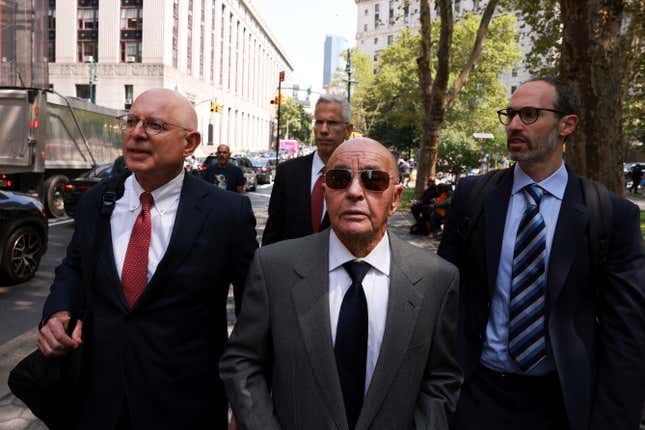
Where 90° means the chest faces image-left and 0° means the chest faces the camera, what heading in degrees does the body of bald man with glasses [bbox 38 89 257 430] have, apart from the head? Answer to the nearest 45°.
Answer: approximately 45°

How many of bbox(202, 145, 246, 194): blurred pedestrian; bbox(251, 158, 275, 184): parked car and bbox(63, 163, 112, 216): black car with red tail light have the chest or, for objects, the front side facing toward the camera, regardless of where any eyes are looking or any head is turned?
1

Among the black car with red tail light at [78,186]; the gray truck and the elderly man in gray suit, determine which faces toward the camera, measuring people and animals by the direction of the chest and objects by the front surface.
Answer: the elderly man in gray suit

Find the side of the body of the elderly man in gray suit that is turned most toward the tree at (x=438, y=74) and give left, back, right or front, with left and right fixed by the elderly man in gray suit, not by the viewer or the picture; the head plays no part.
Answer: back

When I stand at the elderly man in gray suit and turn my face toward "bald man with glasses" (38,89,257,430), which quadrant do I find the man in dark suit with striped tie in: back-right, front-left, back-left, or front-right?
back-right

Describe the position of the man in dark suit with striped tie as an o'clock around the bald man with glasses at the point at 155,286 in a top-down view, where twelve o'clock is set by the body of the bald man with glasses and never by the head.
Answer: The man in dark suit with striped tie is roughly at 8 o'clock from the bald man with glasses.

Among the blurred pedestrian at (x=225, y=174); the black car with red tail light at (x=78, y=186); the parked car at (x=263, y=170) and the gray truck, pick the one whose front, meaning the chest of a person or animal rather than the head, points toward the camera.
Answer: the blurred pedestrian

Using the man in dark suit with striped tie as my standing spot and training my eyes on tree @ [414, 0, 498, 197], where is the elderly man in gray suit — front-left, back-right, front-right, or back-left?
back-left

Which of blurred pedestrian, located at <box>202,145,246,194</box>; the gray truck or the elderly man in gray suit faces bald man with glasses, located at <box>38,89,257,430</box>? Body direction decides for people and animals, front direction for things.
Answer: the blurred pedestrian

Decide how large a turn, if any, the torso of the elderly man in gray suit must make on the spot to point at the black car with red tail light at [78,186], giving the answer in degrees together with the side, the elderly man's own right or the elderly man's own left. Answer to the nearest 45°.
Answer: approximately 135° to the elderly man's own right

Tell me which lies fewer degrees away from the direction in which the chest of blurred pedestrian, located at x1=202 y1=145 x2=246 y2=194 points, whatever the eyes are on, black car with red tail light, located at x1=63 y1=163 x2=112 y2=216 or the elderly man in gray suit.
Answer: the elderly man in gray suit

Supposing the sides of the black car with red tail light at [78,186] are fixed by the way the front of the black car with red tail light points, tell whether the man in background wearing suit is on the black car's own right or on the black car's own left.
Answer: on the black car's own right
